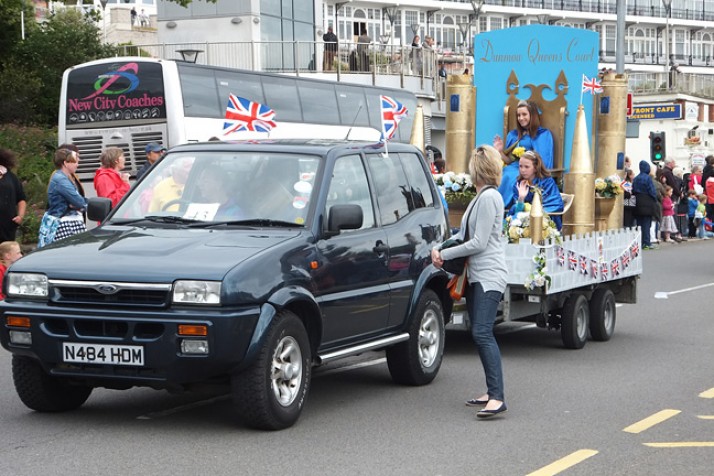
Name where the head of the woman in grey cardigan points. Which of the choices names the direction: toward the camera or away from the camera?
away from the camera

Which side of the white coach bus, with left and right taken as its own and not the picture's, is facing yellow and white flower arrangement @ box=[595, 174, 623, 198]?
right

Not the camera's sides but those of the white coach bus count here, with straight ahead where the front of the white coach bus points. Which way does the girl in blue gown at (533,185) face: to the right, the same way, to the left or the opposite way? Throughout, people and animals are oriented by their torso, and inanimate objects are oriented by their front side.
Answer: the opposite way

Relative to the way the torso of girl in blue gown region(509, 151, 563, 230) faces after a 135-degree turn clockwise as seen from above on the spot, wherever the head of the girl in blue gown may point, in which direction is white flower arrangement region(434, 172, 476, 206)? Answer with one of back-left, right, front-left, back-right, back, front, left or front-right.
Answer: front-left

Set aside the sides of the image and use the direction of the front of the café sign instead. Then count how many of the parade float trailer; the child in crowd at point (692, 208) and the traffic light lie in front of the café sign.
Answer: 3

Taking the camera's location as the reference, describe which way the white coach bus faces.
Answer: facing away from the viewer and to the right of the viewer

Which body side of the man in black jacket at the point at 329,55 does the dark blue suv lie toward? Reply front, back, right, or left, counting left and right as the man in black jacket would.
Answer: front
